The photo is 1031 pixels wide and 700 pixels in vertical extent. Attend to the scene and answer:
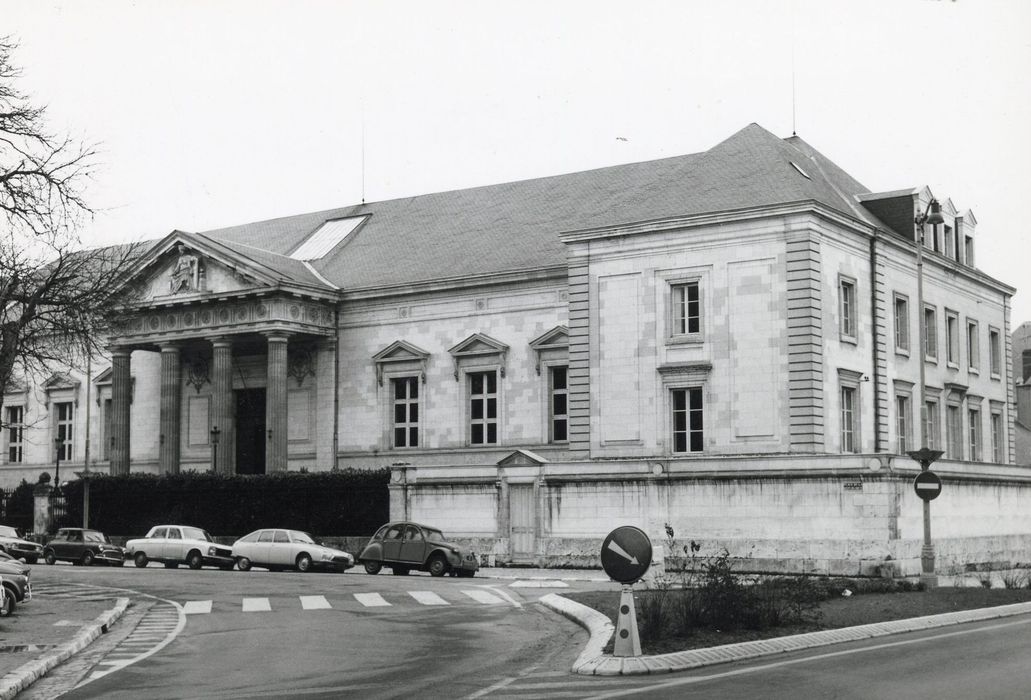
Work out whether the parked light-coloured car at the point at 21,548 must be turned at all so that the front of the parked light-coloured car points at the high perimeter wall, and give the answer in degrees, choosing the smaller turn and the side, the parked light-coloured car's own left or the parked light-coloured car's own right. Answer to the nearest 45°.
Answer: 0° — it already faces it

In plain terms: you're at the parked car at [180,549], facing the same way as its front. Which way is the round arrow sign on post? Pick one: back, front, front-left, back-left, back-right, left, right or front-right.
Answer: front-right

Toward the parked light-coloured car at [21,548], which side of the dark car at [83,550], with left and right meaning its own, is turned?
back

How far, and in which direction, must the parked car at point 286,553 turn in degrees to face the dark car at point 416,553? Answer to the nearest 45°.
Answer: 0° — it already faces it

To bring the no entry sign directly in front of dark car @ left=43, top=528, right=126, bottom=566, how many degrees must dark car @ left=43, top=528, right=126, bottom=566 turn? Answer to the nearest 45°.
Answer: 0° — it already faces it

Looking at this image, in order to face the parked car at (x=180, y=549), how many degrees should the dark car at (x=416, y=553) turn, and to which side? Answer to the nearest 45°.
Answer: approximately 180°

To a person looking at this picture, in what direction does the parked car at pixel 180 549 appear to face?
facing the viewer and to the right of the viewer

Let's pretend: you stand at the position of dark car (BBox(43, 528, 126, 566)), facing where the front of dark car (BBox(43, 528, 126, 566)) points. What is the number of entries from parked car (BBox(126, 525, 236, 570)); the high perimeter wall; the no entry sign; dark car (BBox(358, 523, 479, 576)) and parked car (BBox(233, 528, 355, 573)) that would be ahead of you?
5

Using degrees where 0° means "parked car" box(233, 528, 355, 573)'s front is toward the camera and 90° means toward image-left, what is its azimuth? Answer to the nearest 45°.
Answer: approximately 315°

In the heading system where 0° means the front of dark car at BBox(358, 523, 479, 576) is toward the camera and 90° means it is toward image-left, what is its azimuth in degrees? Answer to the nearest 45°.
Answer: approximately 315°
